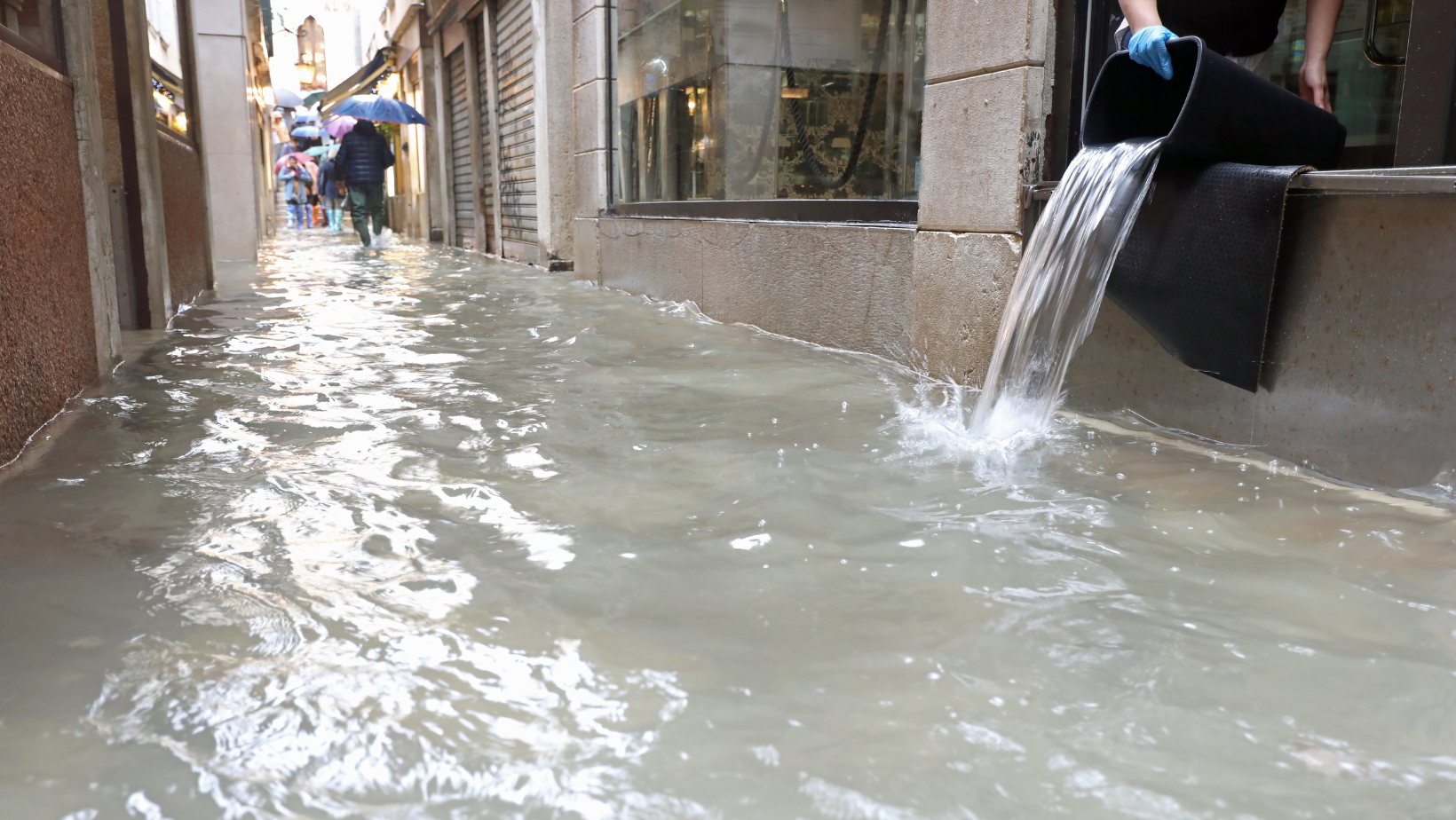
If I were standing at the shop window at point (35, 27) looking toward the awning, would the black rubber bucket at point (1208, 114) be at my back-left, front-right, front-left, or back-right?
back-right

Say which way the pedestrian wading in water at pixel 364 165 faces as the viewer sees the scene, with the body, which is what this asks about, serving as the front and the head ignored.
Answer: away from the camera

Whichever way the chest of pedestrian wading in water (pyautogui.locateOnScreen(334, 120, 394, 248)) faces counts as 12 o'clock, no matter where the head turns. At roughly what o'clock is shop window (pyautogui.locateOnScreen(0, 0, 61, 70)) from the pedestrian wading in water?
The shop window is roughly at 6 o'clock from the pedestrian wading in water.

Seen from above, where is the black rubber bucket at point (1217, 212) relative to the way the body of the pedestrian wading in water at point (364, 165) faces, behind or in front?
behind

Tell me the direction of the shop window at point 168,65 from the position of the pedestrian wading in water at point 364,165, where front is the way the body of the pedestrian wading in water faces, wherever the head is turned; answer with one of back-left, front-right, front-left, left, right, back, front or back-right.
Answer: back

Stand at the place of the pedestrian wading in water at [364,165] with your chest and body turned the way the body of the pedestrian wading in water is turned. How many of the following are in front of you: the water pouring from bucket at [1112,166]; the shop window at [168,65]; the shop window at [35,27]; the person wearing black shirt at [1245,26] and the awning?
1

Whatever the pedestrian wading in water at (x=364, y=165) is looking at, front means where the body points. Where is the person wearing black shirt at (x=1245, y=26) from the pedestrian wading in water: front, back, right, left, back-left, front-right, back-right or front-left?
back

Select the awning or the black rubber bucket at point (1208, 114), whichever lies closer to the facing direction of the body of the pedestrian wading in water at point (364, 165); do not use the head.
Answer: the awning

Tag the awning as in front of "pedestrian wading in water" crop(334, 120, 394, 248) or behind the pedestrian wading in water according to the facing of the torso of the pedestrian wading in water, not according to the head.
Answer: in front

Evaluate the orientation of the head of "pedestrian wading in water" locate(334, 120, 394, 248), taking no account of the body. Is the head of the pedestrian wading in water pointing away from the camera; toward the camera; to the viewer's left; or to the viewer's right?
away from the camera

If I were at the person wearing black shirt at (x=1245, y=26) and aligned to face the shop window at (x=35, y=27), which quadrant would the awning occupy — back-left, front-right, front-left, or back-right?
front-right

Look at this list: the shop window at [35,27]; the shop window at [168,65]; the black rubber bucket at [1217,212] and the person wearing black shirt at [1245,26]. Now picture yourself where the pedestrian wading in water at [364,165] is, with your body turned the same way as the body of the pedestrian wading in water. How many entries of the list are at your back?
4

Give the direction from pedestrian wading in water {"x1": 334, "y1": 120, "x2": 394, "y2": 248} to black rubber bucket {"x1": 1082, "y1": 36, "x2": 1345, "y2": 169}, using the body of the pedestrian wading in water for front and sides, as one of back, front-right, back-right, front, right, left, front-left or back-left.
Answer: back
